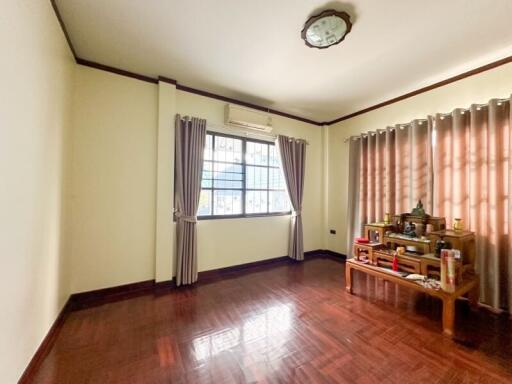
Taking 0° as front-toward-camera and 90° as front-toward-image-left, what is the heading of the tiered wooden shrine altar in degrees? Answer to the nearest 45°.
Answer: approximately 45°

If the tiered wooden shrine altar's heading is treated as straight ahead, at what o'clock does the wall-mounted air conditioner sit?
The wall-mounted air conditioner is roughly at 1 o'clock from the tiered wooden shrine altar.

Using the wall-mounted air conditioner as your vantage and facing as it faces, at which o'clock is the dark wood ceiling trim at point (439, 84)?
The dark wood ceiling trim is roughly at 11 o'clock from the wall-mounted air conditioner.

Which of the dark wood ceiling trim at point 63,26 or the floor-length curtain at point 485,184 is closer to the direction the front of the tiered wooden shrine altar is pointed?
the dark wood ceiling trim

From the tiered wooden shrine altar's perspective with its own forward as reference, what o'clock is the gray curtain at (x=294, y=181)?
The gray curtain is roughly at 2 o'clock from the tiered wooden shrine altar.

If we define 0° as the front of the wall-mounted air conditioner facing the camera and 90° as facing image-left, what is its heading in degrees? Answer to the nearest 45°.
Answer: approximately 315°
